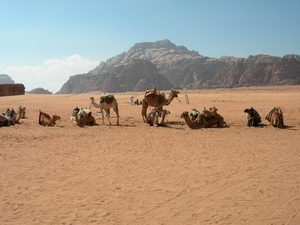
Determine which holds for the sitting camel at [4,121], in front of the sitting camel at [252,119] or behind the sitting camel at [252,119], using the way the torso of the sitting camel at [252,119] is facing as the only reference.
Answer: in front

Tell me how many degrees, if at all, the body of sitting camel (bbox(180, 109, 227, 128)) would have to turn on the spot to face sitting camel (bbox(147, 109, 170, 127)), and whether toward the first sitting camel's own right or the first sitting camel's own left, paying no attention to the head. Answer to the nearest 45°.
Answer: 0° — it already faces it

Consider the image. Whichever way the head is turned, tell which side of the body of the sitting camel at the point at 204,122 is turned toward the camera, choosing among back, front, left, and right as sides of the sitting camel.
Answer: left

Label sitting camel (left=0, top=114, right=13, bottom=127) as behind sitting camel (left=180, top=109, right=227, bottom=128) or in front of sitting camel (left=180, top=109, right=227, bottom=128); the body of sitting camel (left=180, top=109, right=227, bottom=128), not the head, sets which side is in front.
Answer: in front

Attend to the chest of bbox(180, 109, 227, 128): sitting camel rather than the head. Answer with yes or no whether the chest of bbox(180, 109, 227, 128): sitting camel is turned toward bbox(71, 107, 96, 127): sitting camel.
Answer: yes
